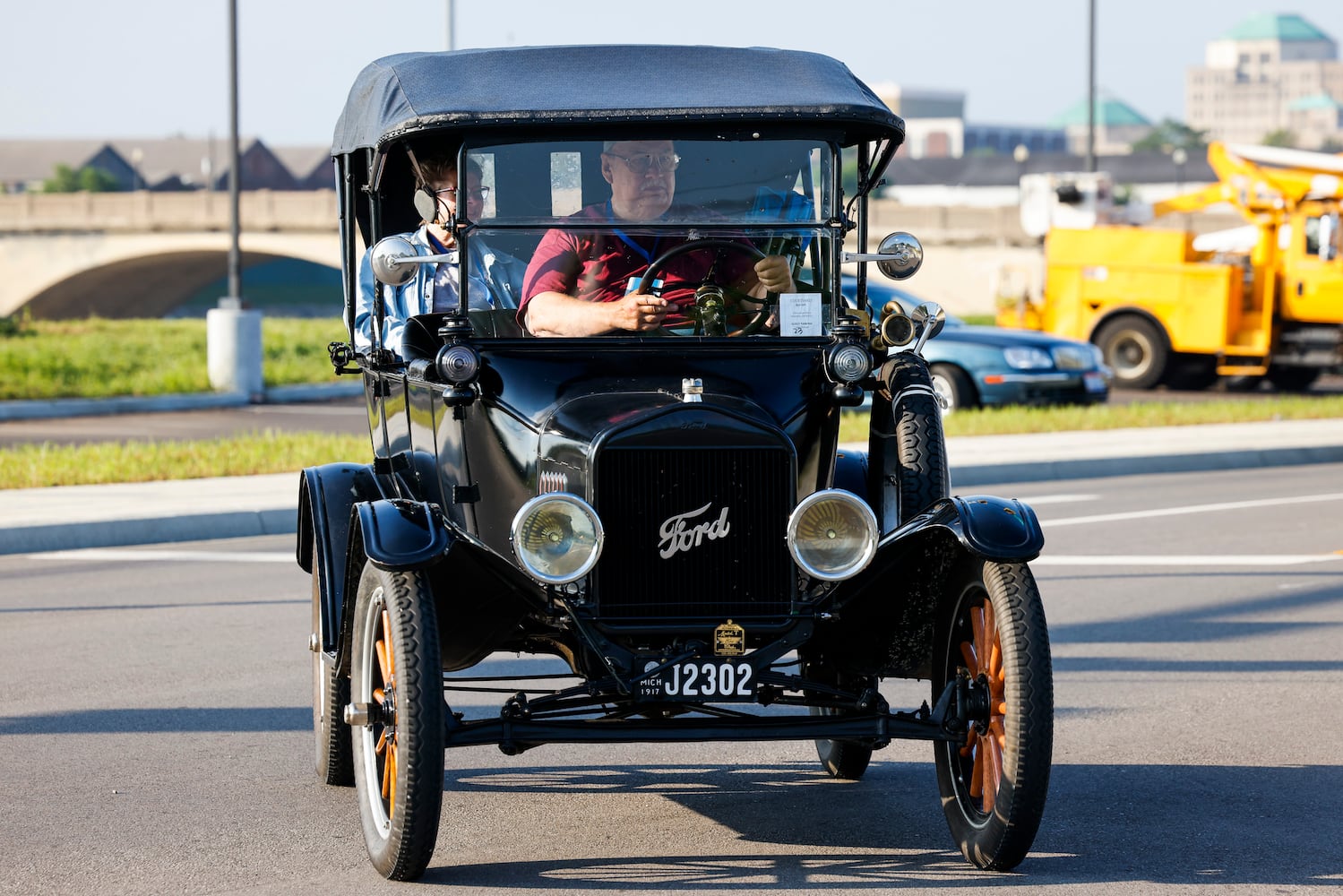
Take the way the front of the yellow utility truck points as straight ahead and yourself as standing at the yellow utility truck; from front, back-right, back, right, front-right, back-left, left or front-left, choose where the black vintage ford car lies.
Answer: right

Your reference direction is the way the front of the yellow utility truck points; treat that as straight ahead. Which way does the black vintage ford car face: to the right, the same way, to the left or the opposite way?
to the right

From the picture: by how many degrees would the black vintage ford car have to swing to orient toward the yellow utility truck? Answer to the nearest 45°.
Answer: approximately 180°

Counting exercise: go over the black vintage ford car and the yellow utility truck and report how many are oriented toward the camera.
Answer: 1

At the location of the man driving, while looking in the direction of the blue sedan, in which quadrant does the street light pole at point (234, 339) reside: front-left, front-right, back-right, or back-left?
front-left

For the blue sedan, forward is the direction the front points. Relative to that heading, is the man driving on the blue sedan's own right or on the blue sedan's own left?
on the blue sedan's own right

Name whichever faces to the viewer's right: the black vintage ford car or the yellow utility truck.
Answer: the yellow utility truck

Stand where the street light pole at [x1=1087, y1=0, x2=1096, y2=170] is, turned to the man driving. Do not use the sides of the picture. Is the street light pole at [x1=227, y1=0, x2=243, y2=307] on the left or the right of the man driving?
right

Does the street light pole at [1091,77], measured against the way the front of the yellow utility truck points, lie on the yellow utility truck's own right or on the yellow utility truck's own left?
on the yellow utility truck's own left

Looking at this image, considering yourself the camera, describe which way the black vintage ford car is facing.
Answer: facing the viewer

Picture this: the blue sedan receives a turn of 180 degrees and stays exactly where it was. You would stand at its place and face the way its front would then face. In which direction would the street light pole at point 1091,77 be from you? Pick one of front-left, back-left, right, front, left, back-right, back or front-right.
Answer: front-right

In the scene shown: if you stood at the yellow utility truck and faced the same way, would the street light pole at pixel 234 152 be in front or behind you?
behind

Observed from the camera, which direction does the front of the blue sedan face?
facing the viewer and to the right of the viewer

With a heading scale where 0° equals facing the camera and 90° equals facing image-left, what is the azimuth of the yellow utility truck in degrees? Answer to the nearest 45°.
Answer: approximately 270°

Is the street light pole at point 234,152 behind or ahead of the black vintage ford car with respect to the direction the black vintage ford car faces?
behind

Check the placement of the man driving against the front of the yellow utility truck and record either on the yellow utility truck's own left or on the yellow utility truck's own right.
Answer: on the yellow utility truck's own right

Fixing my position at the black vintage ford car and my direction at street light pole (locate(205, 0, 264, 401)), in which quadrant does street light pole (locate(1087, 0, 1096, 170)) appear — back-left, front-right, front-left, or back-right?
front-right
